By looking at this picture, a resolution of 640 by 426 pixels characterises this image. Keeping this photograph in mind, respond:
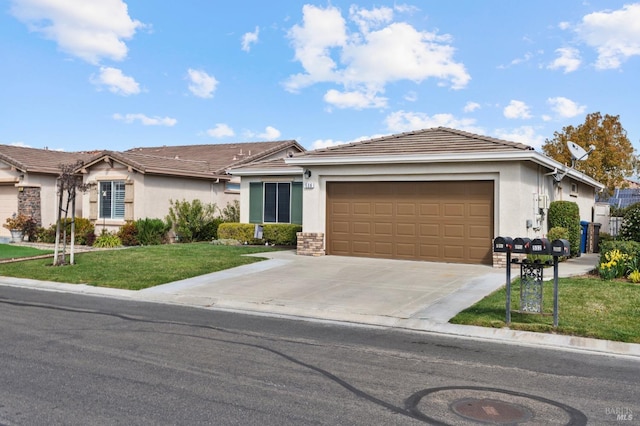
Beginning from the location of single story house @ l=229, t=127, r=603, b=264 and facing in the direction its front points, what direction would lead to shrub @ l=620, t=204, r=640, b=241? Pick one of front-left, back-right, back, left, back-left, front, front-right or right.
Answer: left

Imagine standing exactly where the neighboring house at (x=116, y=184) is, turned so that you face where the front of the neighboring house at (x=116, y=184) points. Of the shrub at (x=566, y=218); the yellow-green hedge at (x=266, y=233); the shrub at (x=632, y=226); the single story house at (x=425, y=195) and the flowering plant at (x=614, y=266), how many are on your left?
5

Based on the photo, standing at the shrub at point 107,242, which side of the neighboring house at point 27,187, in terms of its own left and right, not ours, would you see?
left

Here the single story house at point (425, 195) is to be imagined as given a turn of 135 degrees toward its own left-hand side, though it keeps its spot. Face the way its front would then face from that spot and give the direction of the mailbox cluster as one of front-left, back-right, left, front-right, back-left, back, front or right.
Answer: back-right

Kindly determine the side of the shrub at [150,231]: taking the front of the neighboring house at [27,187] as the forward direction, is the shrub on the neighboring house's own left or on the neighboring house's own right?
on the neighboring house's own left

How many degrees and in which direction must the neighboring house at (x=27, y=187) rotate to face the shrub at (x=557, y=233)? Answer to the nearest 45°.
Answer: approximately 90° to its left

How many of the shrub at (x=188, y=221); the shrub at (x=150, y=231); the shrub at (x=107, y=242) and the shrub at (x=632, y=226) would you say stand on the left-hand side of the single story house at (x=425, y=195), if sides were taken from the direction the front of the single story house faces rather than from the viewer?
1

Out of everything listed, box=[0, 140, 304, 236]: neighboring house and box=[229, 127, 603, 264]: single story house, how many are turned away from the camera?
0

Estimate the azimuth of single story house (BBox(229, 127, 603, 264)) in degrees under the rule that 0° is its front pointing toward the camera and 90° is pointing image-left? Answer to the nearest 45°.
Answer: approximately 0°

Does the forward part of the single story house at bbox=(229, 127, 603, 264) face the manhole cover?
yes

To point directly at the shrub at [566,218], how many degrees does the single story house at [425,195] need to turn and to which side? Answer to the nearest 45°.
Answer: approximately 135° to its left

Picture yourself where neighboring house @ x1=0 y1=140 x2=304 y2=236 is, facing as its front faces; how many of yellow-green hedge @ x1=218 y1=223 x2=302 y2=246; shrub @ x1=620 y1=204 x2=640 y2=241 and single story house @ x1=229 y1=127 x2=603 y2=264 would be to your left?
3

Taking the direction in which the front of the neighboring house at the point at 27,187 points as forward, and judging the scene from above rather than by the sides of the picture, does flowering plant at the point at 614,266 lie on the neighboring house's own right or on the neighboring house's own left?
on the neighboring house's own left

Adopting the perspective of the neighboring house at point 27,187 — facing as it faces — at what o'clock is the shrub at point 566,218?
The shrub is roughly at 9 o'clock from the neighboring house.

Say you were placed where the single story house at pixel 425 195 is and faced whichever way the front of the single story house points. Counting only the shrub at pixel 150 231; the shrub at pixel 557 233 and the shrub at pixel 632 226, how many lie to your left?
2

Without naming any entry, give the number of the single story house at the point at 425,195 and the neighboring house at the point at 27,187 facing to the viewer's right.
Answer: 0

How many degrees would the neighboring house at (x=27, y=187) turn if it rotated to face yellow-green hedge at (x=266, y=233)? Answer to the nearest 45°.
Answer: approximately 90° to its left

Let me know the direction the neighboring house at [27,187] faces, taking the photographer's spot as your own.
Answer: facing the viewer and to the left of the viewer
